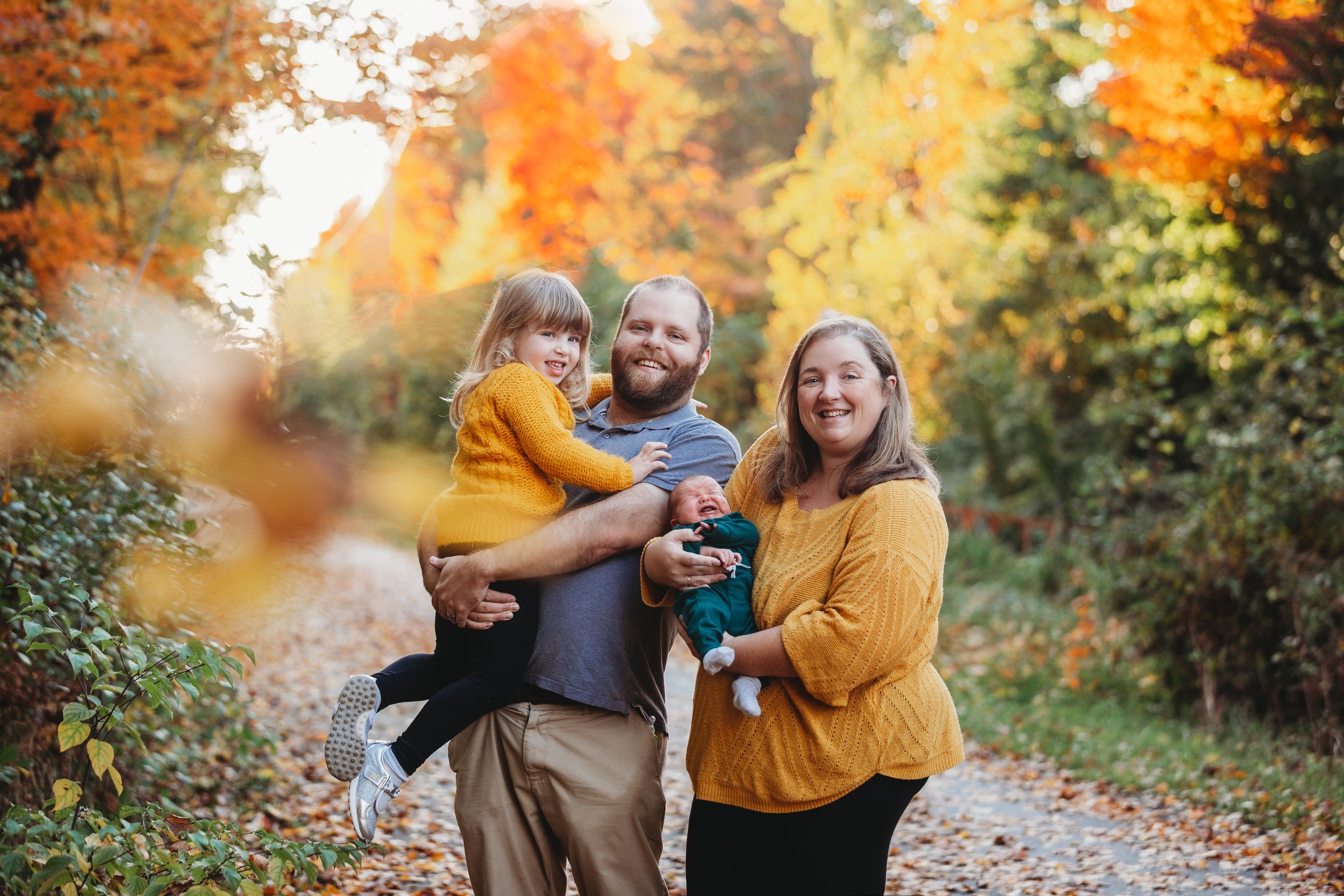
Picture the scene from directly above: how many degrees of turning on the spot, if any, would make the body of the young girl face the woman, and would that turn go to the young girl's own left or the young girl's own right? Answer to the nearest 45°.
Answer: approximately 45° to the young girl's own right

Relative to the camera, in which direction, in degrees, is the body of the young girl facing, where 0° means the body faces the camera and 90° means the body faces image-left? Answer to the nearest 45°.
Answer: approximately 270°

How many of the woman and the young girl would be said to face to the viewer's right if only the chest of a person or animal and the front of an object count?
1

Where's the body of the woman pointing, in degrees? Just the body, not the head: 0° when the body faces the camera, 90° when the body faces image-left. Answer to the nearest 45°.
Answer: approximately 45°

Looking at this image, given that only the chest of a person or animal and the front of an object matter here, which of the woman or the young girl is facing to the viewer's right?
the young girl
